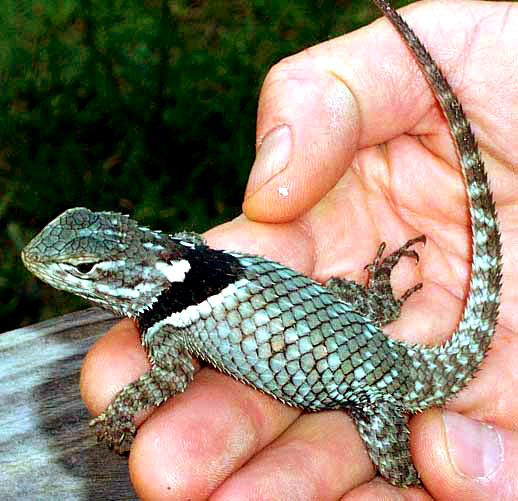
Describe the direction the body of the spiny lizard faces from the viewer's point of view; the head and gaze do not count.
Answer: to the viewer's left
